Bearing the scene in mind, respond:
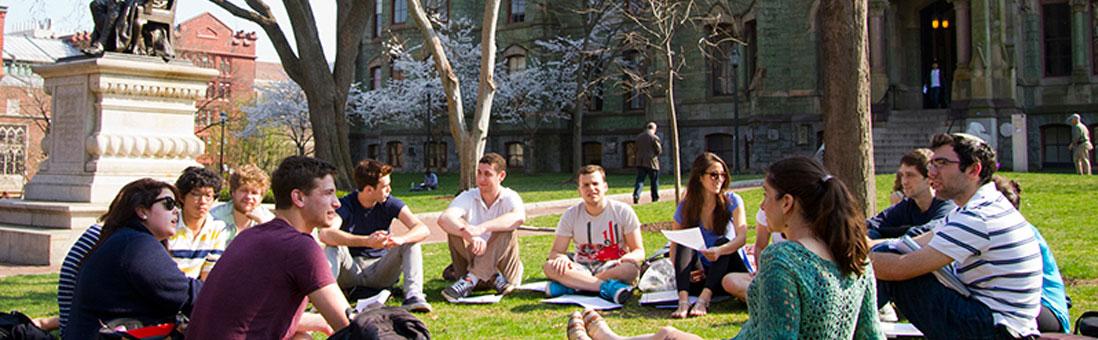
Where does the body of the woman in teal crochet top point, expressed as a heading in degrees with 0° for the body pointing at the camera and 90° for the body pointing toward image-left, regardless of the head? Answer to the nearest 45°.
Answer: approximately 135°

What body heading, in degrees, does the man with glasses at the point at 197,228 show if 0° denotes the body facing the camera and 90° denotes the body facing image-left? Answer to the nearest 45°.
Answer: approximately 315°

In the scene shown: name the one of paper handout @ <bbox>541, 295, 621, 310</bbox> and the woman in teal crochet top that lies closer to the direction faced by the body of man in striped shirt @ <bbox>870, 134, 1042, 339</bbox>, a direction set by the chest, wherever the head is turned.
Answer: the paper handout

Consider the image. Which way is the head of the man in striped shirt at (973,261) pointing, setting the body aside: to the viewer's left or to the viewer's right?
to the viewer's left

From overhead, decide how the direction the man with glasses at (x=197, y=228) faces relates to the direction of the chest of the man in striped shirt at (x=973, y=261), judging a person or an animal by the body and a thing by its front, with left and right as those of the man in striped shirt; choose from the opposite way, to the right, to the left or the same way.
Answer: the opposite way

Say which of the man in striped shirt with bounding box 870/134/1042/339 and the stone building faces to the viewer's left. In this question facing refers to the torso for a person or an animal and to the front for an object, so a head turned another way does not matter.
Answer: the man in striped shirt

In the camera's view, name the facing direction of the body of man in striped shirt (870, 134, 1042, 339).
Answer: to the viewer's left

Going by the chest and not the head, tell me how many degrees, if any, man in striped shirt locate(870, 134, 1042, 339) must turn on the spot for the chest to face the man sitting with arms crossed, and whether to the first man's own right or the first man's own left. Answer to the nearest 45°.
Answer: approximately 90° to the first man's own right
